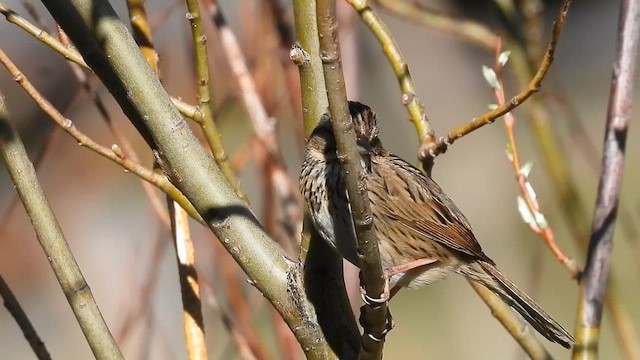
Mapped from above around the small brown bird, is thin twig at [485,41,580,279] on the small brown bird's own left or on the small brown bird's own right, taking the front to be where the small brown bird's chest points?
on the small brown bird's own left

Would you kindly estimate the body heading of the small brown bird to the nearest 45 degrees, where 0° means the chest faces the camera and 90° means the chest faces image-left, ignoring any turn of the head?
approximately 90°

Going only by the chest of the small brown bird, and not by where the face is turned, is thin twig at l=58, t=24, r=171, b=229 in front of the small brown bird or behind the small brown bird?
in front

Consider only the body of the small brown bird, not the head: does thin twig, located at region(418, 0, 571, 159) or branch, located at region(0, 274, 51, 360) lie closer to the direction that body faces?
the branch
